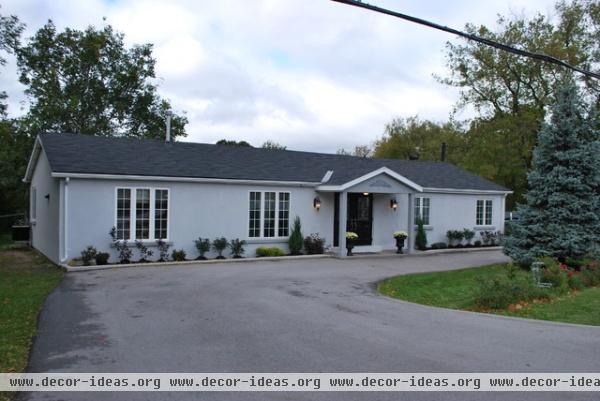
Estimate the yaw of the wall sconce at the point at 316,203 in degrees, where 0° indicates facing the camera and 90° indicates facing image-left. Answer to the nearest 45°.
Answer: approximately 315°

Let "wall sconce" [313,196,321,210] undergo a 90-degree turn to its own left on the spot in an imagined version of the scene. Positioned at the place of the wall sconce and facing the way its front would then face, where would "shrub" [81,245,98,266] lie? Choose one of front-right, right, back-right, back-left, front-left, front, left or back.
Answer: back

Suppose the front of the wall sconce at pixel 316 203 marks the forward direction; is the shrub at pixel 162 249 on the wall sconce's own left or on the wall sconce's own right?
on the wall sconce's own right

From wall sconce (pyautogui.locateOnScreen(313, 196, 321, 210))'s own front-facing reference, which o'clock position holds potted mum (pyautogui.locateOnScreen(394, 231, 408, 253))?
The potted mum is roughly at 10 o'clock from the wall sconce.

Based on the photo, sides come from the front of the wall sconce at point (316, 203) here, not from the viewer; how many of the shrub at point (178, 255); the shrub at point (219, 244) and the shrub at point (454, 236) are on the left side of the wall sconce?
1

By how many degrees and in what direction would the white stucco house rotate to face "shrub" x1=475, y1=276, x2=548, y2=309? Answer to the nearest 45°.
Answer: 0° — it already faces it

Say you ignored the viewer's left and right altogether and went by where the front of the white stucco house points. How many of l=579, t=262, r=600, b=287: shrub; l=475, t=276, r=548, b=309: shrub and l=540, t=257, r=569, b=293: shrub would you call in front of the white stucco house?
3

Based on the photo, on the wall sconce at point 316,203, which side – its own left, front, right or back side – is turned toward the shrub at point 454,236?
left
